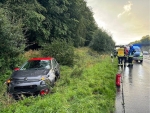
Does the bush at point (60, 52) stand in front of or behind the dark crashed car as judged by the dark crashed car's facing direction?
behind

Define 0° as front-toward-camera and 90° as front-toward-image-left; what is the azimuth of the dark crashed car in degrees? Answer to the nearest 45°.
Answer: approximately 45°

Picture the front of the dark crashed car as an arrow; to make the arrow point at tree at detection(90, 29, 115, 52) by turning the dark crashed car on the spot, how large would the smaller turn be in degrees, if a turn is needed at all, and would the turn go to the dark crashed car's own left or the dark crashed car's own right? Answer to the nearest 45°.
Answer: approximately 180°

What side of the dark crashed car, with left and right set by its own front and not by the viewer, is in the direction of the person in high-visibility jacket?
back

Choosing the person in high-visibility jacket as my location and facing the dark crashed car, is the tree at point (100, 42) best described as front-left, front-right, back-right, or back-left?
back-right
